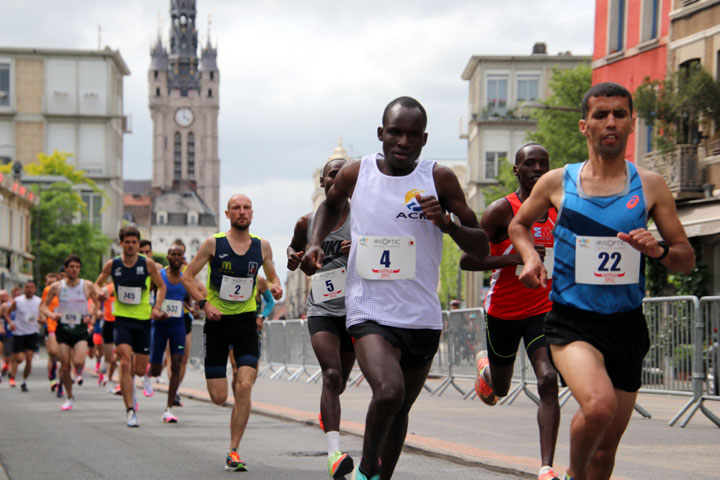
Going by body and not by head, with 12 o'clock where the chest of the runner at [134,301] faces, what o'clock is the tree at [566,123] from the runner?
The tree is roughly at 7 o'clock from the runner.

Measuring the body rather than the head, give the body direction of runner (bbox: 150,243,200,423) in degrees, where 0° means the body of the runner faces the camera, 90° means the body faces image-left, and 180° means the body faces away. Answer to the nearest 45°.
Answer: approximately 0°

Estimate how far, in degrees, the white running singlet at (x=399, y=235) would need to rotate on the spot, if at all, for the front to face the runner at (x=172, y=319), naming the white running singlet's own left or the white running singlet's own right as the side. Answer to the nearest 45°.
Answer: approximately 180°

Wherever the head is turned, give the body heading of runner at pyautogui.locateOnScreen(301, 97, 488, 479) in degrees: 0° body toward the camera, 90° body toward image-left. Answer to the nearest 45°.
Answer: approximately 0°

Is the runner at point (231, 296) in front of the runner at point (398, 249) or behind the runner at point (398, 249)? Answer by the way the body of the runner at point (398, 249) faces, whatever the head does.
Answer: behind
